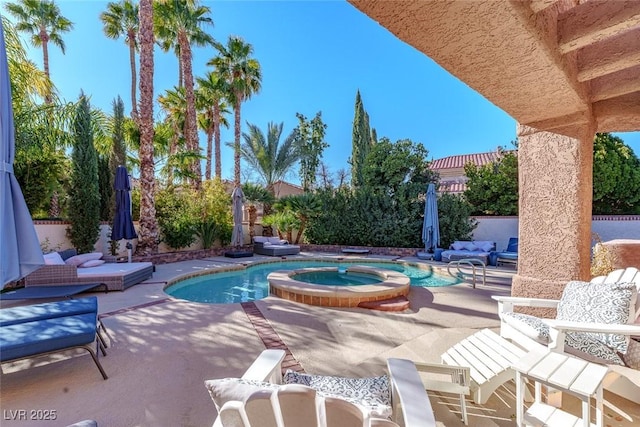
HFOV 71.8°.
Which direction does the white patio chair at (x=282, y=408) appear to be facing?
away from the camera

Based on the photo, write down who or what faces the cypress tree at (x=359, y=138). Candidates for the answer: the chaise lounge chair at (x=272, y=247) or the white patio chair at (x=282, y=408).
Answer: the white patio chair

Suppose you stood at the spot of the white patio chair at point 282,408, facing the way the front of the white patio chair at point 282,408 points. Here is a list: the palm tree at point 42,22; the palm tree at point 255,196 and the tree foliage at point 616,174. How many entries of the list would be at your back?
0

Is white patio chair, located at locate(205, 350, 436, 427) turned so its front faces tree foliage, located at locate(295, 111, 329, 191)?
yes

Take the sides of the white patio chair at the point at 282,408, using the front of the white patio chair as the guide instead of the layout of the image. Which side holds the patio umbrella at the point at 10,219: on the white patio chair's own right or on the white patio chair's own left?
on the white patio chair's own left

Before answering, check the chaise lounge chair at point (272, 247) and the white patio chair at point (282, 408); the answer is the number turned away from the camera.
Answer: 1

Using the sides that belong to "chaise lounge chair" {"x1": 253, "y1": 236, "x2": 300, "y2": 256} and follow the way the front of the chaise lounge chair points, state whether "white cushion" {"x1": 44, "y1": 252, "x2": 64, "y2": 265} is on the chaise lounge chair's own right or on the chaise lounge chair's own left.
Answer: on the chaise lounge chair's own right

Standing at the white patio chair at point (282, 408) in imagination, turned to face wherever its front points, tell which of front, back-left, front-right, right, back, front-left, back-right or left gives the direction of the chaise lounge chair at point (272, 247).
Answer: front

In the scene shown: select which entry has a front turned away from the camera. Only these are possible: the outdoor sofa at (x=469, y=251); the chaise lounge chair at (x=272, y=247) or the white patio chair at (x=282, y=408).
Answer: the white patio chair

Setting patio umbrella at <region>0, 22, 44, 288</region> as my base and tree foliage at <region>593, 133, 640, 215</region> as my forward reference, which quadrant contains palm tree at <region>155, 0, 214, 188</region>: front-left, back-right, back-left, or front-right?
front-left

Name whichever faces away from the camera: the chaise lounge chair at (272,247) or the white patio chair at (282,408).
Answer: the white patio chair

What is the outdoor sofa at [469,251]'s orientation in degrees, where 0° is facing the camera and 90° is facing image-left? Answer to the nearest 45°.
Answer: approximately 45°

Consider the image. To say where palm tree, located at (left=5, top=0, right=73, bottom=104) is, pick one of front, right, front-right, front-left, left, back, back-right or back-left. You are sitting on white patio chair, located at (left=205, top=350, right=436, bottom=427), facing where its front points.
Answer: front-left

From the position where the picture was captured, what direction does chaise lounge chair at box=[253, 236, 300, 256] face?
facing the viewer and to the right of the viewer

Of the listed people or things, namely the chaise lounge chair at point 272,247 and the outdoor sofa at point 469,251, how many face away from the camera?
0

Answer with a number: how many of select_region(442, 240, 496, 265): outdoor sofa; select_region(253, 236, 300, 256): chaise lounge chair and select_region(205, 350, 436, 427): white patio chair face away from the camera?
1

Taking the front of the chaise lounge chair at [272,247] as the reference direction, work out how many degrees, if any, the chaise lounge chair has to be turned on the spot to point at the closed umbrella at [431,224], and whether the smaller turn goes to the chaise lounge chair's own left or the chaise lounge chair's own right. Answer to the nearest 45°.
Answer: approximately 45° to the chaise lounge chair's own left

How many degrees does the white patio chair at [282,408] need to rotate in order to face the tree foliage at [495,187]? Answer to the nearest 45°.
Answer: approximately 45° to its right

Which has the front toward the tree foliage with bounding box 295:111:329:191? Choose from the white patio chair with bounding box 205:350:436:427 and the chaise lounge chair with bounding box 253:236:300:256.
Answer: the white patio chair
